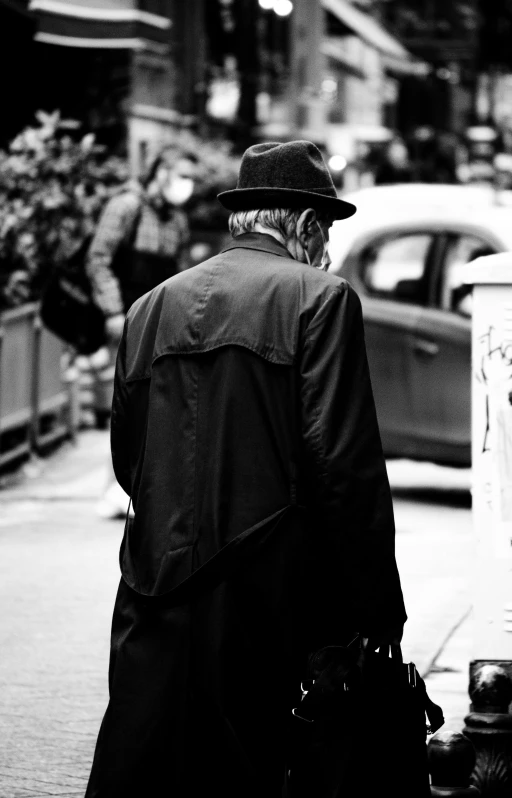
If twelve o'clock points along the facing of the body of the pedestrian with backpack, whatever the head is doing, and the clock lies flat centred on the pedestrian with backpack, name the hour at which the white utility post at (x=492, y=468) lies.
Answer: The white utility post is roughly at 1 o'clock from the pedestrian with backpack.

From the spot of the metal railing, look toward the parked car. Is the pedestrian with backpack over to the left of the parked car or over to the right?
right

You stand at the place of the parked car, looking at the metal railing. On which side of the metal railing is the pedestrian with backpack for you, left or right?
left

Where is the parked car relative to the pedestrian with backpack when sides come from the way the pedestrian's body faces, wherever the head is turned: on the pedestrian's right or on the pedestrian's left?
on the pedestrian's left

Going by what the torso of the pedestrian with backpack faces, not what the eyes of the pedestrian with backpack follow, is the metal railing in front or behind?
behind
